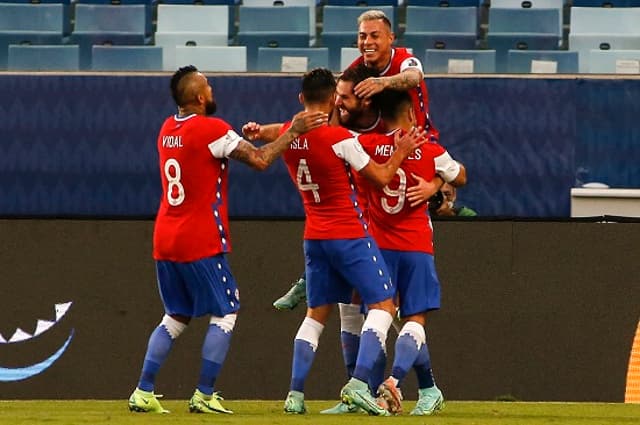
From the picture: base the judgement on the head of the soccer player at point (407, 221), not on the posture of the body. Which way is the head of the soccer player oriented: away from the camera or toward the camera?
away from the camera

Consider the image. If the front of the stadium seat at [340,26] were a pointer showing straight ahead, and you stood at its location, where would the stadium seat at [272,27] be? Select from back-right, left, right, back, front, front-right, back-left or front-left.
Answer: right

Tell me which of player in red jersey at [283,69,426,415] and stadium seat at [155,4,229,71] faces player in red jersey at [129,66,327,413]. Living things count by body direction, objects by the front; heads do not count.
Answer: the stadium seat

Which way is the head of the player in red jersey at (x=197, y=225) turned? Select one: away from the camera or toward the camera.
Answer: away from the camera

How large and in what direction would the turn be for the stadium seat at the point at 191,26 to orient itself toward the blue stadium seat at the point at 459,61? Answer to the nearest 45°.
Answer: approximately 45° to its left

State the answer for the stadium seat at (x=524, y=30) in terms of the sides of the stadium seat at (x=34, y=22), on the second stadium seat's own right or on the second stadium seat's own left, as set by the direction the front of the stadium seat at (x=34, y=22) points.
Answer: on the second stadium seat's own left

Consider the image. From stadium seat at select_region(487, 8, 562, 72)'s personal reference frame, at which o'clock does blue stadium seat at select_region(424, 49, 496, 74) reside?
The blue stadium seat is roughly at 1 o'clock from the stadium seat.

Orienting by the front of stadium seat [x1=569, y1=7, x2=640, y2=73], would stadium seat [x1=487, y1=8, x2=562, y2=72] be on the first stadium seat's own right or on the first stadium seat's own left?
on the first stadium seat's own right

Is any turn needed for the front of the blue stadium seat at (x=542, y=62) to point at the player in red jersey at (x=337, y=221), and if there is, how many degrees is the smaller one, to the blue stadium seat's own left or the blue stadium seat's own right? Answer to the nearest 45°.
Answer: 0° — it already faces them
